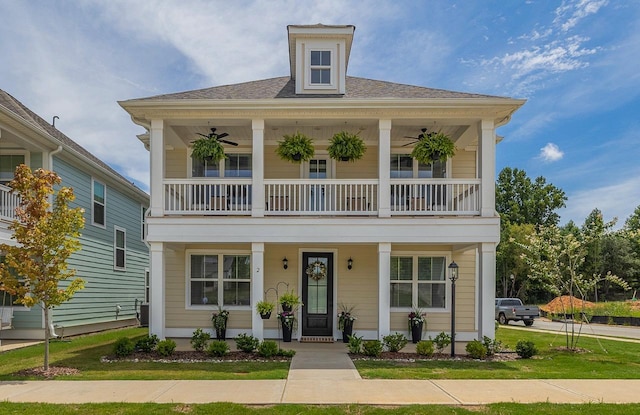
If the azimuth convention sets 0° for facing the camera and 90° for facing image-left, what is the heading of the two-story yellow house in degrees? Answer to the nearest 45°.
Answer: approximately 0°

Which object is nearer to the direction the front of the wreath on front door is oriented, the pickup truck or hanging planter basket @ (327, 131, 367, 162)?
the hanging planter basket

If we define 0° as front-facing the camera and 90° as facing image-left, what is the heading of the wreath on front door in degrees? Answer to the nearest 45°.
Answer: approximately 0°

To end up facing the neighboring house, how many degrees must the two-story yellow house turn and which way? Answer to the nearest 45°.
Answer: approximately 135° to its right
